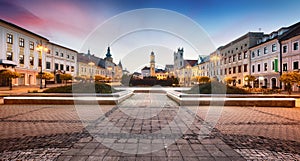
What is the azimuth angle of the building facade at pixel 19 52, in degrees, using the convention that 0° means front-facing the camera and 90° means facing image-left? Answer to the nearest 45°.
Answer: approximately 315°
